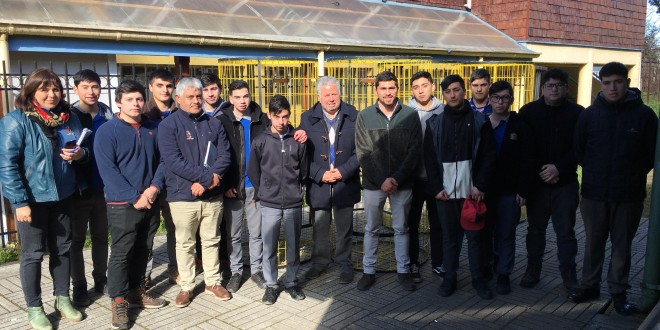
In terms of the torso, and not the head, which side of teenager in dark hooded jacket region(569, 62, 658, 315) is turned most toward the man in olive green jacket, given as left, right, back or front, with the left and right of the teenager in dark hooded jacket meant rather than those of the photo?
right

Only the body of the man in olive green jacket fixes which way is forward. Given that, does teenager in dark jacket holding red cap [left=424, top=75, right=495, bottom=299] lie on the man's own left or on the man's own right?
on the man's own left

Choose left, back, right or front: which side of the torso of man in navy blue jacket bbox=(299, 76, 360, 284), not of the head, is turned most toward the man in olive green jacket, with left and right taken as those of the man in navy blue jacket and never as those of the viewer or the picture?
left

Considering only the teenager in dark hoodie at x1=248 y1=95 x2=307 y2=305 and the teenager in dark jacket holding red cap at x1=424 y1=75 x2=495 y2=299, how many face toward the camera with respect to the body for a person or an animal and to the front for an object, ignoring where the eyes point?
2

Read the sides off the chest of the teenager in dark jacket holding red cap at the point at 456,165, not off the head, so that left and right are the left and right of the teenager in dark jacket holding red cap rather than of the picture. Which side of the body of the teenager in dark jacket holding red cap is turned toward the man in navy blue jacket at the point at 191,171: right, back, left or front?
right

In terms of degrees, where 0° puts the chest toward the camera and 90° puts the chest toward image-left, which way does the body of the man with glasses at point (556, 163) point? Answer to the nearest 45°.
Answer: approximately 0°
